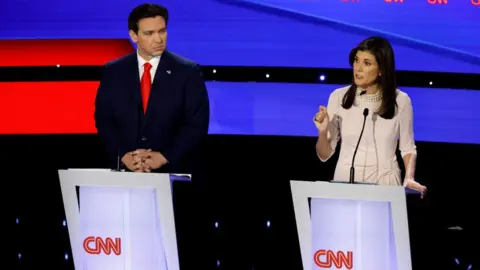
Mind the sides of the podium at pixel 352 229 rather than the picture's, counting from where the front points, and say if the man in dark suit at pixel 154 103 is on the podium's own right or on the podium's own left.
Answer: on the podium's own right

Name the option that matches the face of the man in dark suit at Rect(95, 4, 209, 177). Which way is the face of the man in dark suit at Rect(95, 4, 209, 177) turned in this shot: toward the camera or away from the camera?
toward the camera

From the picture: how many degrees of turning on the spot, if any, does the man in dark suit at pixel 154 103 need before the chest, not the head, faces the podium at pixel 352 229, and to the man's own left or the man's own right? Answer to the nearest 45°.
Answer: approximately 45° to the man's own left

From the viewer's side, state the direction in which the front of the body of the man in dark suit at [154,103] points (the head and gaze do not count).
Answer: toward the camera

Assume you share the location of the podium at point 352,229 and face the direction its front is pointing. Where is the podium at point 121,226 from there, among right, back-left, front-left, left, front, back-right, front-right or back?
right

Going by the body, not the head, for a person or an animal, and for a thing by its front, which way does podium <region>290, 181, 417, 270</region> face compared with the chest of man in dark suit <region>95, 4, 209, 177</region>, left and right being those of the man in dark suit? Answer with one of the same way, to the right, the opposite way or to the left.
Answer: the same way

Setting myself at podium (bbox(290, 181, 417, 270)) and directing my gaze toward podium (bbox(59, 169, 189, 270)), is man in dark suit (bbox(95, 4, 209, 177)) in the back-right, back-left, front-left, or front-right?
front-right

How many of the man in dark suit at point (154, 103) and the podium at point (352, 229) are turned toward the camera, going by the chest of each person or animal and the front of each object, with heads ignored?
2
